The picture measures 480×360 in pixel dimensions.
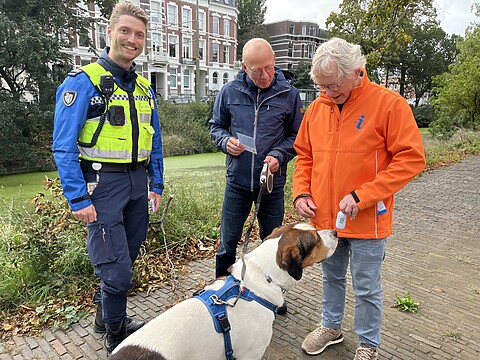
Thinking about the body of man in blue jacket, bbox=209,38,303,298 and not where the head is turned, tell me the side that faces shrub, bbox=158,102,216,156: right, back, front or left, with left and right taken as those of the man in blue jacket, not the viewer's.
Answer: back

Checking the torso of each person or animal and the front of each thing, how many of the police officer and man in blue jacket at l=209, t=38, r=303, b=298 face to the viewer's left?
0

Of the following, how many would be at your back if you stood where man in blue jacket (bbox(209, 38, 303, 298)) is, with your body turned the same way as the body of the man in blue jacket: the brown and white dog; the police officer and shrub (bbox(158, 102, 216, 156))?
1

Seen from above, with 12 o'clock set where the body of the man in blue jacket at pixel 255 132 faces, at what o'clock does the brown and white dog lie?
The brown and white dog is roughly at 12 o'clock from the man in blue jacket.

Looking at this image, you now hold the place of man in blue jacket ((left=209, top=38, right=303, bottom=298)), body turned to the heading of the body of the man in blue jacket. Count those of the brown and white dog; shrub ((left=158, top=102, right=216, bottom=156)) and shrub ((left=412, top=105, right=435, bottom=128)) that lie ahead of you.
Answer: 1

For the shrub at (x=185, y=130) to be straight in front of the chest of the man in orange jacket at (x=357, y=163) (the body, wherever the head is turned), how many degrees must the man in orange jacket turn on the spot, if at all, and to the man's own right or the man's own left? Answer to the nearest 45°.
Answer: approximately 90° to the man's own right

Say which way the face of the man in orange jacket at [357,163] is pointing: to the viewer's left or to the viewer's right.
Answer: to the viewer's left

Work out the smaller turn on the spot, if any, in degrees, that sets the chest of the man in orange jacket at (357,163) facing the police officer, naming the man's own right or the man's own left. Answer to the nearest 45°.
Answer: approximately 45° to the man's own right

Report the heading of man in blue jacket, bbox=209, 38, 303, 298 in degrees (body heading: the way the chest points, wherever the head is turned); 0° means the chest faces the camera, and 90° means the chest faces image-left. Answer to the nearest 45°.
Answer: approximately 0°

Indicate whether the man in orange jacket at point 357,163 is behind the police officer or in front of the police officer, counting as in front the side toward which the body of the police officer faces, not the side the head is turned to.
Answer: in front

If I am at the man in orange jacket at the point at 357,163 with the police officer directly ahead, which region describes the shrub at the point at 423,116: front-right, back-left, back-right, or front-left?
back-right

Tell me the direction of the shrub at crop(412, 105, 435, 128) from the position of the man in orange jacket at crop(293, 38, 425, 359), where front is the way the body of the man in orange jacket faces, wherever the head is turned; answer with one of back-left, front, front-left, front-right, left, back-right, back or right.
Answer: back-right

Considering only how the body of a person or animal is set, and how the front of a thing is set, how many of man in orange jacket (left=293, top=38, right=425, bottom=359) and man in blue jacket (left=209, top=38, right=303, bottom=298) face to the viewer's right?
0

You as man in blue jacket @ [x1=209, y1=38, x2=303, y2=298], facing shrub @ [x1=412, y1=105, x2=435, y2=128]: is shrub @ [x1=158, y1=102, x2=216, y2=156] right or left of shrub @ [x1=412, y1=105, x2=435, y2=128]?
left

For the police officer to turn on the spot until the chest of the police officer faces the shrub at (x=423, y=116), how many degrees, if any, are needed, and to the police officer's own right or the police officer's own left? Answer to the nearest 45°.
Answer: approximately 90° to the police officer's own left
